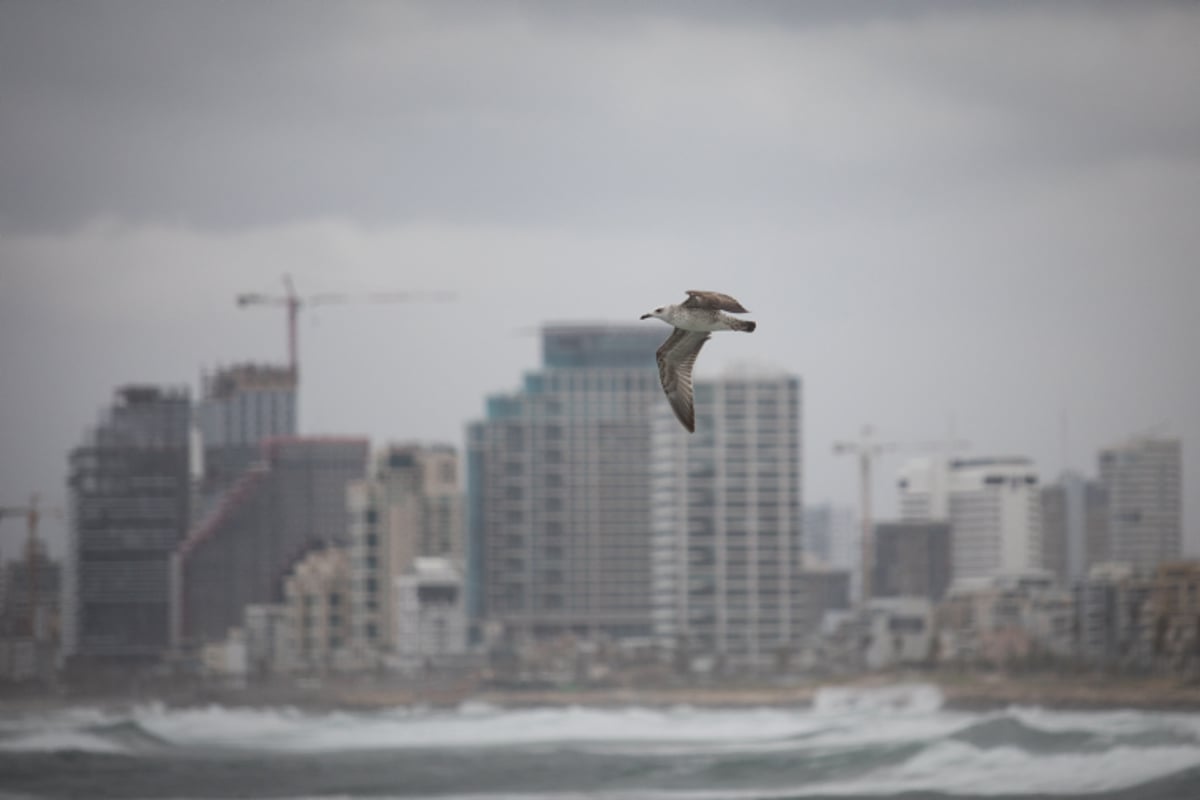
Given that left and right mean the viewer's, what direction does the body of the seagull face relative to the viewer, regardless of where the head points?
facing to the left of the viewer
